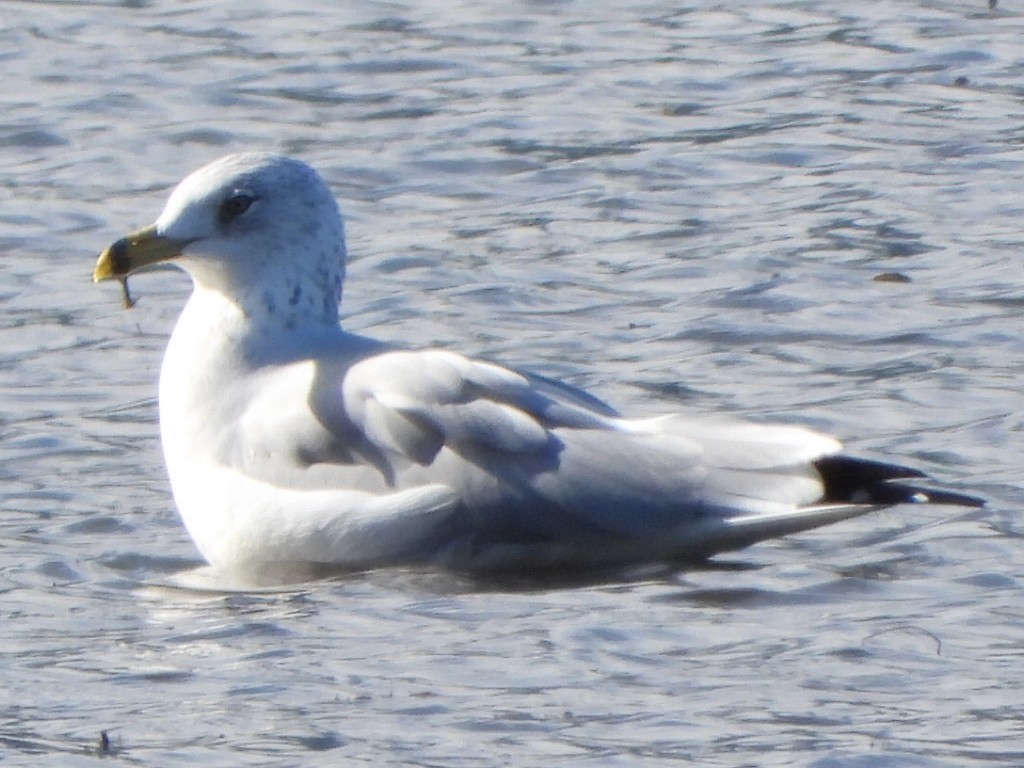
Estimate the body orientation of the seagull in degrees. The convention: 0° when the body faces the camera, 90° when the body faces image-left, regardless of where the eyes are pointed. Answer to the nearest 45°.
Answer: approximately 90°
